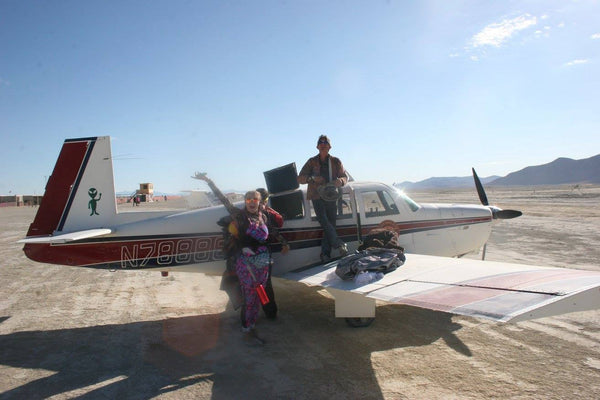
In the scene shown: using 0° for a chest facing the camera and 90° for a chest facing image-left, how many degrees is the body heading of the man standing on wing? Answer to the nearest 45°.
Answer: approximately 0°

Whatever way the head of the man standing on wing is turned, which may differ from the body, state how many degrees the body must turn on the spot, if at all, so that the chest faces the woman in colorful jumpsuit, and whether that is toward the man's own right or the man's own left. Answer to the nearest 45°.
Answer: approximately 45° to the man's own right
